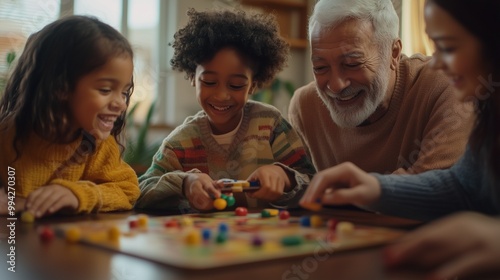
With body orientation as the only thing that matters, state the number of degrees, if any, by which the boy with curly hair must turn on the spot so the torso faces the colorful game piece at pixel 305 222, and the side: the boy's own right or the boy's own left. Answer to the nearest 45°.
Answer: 0° — they already face it

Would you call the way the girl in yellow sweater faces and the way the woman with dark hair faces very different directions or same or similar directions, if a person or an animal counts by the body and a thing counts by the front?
very different directions

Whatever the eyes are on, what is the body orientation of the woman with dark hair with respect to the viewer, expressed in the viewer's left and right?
facing to the left of the viewer

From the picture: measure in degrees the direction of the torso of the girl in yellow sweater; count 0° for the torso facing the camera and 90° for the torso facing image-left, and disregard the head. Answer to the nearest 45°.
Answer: approximately 315°

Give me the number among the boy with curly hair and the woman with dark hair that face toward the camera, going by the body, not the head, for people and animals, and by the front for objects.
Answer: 1

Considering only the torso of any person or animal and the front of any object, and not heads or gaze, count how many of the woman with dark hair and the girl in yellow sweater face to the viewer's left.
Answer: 1

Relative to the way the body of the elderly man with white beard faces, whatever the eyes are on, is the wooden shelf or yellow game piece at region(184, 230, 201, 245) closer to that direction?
the yellow game piece

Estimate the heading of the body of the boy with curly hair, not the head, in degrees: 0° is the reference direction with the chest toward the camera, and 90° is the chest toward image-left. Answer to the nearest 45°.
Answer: approximately 0°
